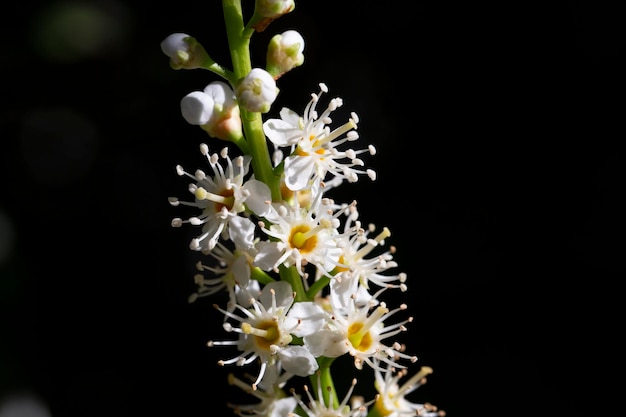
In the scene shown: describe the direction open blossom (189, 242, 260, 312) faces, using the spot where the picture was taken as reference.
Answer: facing to the left of the viewer

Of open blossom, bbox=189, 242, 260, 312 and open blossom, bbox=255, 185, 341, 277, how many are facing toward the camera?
1

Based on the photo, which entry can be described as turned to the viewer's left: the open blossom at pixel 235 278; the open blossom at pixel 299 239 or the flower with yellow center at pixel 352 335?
the open blossom at pixel 235 278

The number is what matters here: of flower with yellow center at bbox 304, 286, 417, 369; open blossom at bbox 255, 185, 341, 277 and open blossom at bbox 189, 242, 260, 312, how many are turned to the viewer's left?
1

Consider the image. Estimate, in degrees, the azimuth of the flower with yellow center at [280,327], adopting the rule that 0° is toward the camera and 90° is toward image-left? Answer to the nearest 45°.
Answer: approximately 45°

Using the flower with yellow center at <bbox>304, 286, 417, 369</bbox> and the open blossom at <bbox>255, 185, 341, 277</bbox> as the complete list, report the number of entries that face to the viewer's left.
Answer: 0

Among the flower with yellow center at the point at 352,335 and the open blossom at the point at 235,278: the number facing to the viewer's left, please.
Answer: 1
